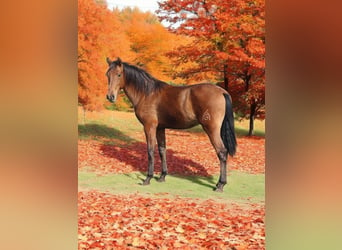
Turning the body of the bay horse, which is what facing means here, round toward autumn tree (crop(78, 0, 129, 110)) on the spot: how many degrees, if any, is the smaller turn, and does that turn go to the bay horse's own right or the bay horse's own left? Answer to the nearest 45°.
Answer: approximately 90° to the bay horse's own right

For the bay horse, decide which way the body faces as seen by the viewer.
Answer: to the viewer's left
